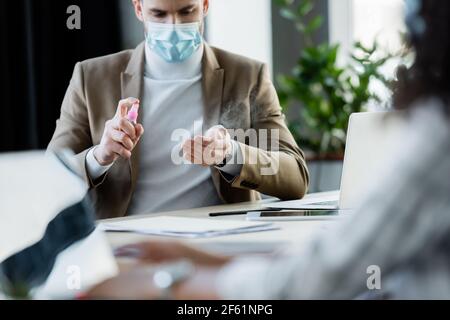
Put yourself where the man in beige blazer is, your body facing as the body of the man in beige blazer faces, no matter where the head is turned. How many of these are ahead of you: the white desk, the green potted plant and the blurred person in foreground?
2

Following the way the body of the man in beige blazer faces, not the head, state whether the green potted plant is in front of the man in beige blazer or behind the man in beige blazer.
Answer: behind

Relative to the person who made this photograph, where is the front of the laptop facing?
facing away from the viewer and to the left of the viewer
